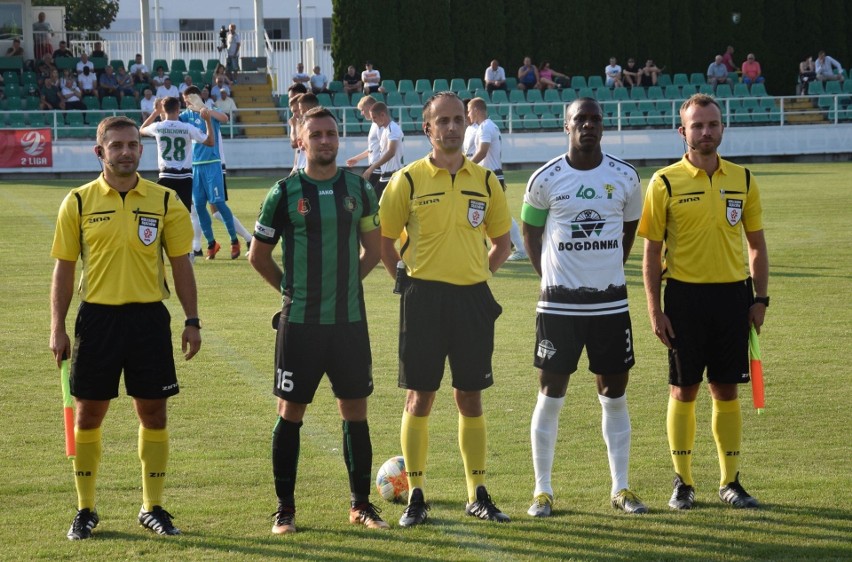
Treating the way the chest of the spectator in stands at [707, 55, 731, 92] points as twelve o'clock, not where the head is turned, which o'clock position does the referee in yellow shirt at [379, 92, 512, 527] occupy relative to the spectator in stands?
The referee in yellow shirt is roughly at 12 o'clock from the spectator in stands.

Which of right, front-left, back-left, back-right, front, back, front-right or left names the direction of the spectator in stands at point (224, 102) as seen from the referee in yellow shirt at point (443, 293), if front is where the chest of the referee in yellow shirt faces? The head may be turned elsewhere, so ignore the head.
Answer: back

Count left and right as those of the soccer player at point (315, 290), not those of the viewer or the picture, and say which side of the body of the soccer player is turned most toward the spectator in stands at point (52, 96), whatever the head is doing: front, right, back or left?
back

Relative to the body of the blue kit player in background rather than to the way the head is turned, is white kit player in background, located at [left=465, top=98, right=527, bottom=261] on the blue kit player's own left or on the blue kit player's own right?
on the blue kit player's own left

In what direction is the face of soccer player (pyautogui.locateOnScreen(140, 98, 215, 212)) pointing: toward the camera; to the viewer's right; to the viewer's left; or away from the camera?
away from the camera

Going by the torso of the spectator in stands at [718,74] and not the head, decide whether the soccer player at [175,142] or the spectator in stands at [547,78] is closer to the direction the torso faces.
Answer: the soccer player

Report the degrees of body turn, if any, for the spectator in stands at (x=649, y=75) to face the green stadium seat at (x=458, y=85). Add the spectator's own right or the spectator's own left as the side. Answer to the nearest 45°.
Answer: approximately 45° to the spectator's own right

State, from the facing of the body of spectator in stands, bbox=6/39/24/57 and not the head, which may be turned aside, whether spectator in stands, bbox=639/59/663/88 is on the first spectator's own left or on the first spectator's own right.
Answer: on the first spectator's own left

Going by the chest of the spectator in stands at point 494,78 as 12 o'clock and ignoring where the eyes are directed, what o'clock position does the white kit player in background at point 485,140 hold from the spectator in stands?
The white kit player in background is roughly at 12 o'clock from the spectator in stands.
